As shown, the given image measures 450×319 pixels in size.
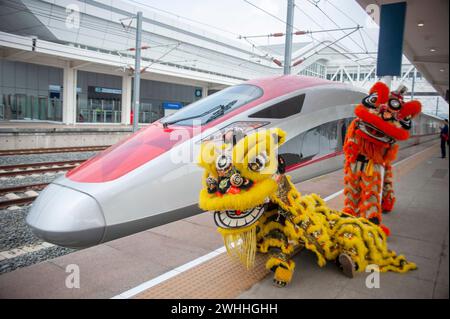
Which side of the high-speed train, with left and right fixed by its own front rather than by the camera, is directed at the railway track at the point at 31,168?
right

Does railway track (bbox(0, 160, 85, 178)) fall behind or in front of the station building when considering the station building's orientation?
in front

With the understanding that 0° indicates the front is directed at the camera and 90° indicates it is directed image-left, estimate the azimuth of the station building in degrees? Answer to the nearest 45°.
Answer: approximately 315°

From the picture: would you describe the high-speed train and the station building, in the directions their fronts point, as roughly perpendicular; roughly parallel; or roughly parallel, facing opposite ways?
roughly perpendicular

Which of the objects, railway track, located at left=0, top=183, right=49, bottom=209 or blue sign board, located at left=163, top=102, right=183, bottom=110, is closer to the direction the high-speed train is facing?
the railway track

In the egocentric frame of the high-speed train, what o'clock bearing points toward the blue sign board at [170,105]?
The blue sign board is roughly at 4 o'clock from the high-speed train.

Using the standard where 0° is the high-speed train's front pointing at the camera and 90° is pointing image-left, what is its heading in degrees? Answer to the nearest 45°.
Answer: approximately 45°
